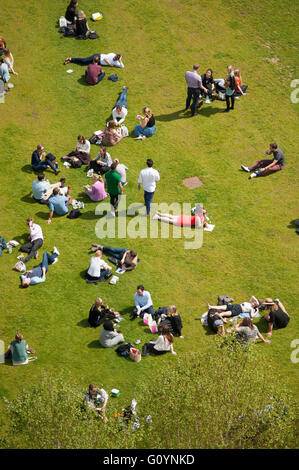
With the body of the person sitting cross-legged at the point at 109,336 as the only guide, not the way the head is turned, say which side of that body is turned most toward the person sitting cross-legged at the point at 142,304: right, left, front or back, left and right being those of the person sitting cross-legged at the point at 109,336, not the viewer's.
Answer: front

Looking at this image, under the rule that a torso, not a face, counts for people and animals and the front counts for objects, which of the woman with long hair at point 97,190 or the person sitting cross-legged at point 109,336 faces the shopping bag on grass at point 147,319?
the person sitting cross-legged

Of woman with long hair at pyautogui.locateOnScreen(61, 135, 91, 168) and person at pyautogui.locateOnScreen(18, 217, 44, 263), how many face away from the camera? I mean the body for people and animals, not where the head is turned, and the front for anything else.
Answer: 0

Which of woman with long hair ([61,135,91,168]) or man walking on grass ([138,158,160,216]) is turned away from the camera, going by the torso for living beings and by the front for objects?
the man walking on grass

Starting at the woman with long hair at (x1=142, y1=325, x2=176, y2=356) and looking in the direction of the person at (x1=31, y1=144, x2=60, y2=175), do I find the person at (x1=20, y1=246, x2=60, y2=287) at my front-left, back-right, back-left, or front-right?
front-left

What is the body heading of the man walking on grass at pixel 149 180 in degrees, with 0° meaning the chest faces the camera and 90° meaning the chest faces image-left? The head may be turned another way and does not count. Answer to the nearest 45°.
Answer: approximately 180°
